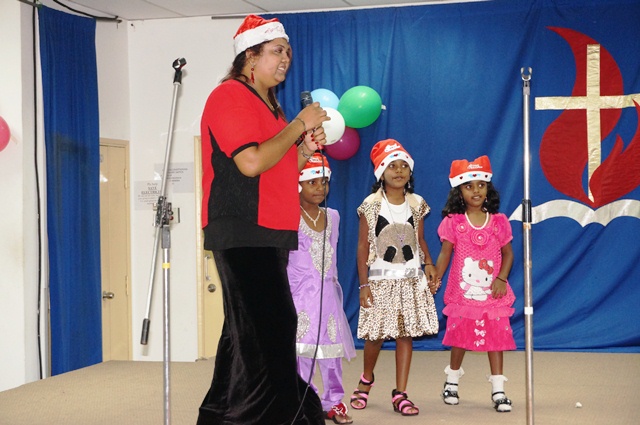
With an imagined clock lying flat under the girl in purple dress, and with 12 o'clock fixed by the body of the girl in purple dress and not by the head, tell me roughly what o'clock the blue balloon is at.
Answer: The blue balloon is roughly at 6 o'clock from the girl in purple dress.

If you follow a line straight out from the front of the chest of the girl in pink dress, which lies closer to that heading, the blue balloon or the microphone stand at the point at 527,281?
the microphone stand

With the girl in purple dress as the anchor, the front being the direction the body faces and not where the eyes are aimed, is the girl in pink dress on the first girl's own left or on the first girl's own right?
on the first girl's own left

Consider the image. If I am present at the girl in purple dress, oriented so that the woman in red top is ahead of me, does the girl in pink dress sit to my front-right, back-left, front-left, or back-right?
back-left

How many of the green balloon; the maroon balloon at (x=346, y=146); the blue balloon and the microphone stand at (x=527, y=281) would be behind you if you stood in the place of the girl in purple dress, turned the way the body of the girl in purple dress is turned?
3

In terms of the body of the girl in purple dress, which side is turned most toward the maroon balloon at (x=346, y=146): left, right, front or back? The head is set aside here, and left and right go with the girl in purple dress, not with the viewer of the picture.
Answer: back

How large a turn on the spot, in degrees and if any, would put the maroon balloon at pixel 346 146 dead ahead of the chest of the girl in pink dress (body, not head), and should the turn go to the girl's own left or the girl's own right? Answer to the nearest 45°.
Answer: approximately 135° to the girl's own right

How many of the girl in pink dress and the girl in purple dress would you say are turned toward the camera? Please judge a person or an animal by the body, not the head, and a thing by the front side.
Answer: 2

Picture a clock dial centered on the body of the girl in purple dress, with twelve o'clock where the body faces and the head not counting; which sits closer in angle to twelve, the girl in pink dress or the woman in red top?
the woman in red top

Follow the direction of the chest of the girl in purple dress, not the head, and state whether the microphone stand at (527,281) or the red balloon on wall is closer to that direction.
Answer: the microphone stand
